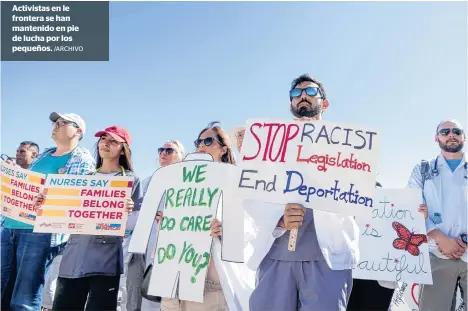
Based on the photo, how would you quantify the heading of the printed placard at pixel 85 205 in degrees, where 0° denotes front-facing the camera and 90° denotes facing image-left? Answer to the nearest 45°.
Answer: approximately 0°
